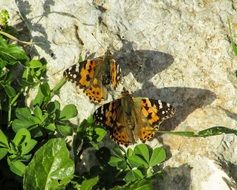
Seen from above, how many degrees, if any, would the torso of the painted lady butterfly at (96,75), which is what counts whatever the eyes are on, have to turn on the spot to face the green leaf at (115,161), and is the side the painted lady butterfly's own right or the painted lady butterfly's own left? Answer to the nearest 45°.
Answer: approximately 180°

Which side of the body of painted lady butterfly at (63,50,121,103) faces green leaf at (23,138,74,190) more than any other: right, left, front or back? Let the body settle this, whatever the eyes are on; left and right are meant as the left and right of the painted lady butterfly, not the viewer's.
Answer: back

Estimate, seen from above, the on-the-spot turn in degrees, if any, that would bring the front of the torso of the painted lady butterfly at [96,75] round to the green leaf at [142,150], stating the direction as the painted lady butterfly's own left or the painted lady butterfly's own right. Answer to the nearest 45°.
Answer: approximately 135° to the painted lady butterfly's own right

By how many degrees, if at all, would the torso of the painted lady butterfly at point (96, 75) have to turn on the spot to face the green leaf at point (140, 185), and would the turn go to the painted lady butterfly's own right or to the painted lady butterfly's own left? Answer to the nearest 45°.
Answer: approximately 180°

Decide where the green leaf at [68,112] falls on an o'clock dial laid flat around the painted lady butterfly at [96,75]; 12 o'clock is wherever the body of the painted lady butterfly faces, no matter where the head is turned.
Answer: The green leaf is roughly at 7 o'clock from the painted lady butterfly.

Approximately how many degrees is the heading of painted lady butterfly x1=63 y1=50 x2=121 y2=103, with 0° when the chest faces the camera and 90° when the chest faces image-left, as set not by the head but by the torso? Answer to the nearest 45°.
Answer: approximately 180°

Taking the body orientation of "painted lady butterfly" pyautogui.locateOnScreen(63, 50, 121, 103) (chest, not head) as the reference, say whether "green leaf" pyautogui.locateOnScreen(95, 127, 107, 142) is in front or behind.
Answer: behind

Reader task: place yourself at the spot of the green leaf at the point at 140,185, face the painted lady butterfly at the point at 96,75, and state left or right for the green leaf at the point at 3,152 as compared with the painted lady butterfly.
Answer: left

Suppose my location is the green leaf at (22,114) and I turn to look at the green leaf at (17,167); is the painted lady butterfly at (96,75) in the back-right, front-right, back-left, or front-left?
back-left

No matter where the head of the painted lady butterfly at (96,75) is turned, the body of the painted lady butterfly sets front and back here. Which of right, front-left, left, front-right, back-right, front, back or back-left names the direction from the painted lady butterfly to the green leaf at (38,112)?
back-left

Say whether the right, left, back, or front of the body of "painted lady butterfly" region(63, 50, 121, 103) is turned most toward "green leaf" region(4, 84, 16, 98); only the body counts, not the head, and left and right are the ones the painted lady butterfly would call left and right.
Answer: left

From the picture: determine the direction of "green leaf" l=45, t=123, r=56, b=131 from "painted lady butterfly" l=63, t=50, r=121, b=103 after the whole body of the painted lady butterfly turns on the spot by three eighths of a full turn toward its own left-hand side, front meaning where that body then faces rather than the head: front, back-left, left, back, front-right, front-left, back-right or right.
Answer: front

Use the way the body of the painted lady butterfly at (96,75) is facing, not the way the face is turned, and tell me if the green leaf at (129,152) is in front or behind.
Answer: behind
